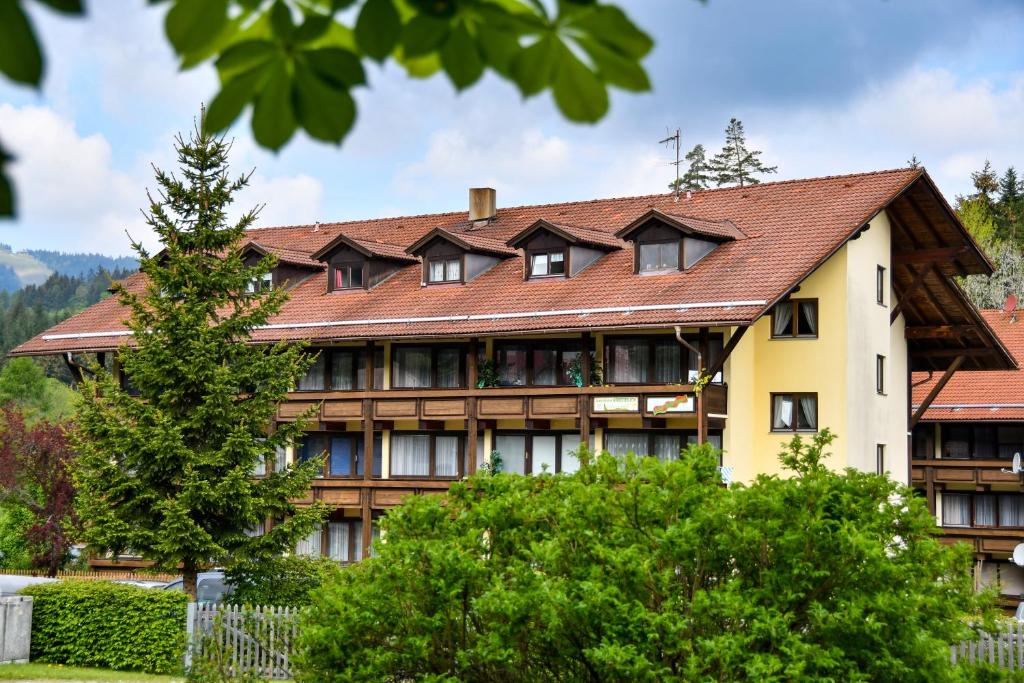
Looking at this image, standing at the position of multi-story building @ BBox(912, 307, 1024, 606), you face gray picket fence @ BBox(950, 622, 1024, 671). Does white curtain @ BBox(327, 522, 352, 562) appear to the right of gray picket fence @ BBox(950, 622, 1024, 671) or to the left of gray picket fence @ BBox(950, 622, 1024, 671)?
right

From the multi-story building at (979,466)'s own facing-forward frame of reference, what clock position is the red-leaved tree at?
The red-leaved tree is roughly at 2 o'clock from the multi-story building.

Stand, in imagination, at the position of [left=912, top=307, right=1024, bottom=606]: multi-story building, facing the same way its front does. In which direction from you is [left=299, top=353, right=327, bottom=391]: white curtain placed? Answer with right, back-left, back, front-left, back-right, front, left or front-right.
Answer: front-right

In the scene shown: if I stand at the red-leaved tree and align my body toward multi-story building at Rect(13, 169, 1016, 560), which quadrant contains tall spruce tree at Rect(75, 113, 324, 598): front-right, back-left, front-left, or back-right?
front-right

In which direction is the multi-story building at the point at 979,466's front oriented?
toward the camera

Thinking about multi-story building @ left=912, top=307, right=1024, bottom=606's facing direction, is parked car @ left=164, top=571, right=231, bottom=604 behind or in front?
in front

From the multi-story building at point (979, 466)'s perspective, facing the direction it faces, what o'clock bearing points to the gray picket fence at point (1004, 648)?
The gray picket fence is roughly at 12 o'clock from the multi-story building.

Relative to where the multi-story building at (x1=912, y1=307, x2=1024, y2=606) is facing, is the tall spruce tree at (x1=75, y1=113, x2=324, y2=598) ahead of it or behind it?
ahead

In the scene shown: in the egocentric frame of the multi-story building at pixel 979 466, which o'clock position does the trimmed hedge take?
The trimmed hedge is roughly at 1 o'clock from the multi-story building.

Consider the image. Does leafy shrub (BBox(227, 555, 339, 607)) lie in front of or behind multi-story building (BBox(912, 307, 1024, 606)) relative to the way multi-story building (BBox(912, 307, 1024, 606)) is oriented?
in front

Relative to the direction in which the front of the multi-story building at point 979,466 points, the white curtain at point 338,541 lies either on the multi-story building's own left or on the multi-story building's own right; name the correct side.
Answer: on the multi-story building's own right
